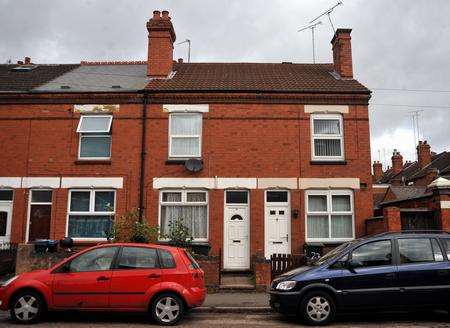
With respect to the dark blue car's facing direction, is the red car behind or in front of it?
in front

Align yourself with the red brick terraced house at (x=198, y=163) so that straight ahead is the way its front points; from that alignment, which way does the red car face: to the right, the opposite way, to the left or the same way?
to the right

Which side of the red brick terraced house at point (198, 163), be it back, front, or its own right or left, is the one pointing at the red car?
front

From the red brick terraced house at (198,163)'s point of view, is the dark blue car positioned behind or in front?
in front

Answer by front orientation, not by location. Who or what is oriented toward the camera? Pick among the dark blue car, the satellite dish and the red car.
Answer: the satellite dish

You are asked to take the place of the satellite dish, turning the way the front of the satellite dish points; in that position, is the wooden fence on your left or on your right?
on your left

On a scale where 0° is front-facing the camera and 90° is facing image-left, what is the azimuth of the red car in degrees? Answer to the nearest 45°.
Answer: approximately 90°

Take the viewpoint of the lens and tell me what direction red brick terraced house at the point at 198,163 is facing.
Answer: facing the viewer

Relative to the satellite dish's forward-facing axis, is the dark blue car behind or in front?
in front

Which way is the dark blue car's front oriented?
to the viewer's left

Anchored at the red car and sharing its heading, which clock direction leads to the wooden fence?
The wooden fence is roughly at 5 o'clock from the red car.

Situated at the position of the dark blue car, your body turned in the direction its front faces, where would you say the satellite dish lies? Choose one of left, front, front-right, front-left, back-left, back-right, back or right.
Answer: front-right
